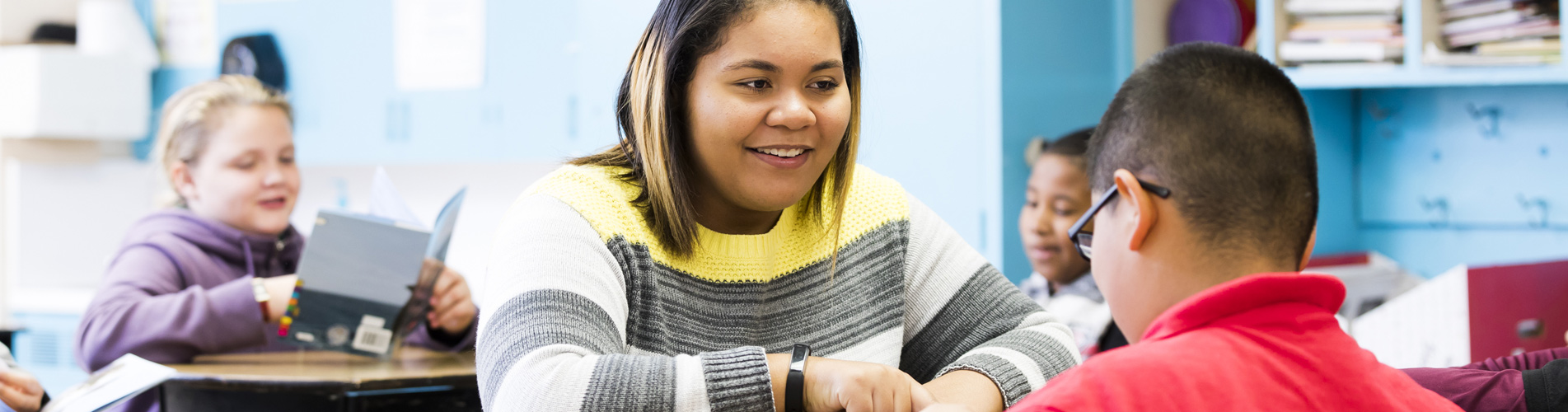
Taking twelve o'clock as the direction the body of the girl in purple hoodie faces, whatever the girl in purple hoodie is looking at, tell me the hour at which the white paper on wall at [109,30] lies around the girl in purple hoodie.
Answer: The white paper on wall is roughly at 7 o'clock from the girl in purple hoodie.

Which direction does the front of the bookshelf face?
toward the camera

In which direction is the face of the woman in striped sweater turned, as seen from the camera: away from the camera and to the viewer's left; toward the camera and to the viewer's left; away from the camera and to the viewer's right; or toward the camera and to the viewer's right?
toward the camera and to the viewer's right

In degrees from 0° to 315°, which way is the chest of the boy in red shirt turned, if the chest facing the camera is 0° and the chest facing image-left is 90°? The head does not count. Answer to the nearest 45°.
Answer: approximately 135°

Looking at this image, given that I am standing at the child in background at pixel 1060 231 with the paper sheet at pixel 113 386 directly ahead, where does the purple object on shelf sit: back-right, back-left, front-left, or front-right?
back-right

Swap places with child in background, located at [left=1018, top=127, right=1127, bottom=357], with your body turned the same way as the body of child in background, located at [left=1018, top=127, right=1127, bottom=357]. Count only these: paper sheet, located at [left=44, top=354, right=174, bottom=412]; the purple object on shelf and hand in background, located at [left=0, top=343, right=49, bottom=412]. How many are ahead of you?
2

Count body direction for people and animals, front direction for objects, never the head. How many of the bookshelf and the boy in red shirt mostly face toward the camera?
1

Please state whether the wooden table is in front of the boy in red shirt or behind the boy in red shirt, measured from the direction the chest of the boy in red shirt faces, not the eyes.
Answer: in front

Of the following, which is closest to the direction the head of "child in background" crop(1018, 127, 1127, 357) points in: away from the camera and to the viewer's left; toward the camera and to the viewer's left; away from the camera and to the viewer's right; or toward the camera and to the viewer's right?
toward the camera and to the viewer's left

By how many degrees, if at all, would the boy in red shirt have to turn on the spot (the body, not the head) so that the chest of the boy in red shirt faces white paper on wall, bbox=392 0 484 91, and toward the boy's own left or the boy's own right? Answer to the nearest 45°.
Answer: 0° — they already face it

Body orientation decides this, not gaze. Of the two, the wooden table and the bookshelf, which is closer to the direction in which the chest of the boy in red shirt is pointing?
the wooden table

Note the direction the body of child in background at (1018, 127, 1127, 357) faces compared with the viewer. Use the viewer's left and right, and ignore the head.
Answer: facing the viewer and to the left of the viewer
